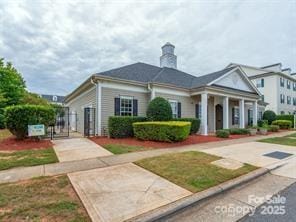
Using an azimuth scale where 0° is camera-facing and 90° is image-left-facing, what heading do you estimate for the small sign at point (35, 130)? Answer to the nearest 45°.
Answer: approximately 0°

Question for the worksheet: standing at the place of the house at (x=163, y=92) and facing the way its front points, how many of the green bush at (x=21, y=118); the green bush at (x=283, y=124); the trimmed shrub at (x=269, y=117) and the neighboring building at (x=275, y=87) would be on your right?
1

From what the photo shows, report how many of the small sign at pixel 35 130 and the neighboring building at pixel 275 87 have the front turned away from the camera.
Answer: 0

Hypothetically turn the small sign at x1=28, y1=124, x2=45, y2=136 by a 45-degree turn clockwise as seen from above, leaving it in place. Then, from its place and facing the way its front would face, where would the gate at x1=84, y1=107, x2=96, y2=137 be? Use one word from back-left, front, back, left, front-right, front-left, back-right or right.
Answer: back

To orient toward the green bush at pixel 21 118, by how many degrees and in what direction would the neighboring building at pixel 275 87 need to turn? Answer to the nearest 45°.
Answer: approximately 45° to its right

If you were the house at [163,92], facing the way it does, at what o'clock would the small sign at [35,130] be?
The small sign is roughly at 3 o'clock from the house.

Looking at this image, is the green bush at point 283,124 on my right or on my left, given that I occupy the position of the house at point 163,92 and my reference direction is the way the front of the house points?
on my left

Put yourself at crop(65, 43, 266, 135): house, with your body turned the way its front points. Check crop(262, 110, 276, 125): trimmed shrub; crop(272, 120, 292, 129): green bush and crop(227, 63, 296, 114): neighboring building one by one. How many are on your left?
3

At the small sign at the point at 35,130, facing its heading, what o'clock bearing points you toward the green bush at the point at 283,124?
The green bush is roughly at 9 o'clock from the small sign.

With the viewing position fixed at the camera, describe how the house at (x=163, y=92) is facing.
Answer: facing the viewer and to the right of the viewer

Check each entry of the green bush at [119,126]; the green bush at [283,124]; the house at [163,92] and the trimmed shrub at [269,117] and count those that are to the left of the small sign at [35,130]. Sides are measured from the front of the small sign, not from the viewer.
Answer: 4
